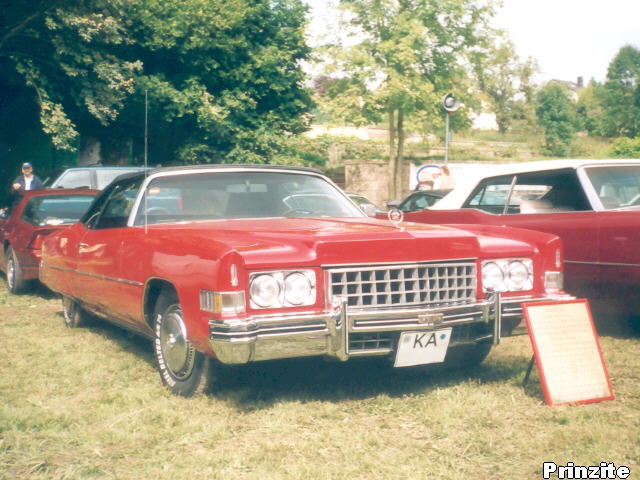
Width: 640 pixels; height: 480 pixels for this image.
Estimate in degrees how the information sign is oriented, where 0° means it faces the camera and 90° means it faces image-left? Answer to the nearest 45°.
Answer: approximately 0°

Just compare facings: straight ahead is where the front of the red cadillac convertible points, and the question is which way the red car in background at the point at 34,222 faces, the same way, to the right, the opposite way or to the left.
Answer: the opposite way

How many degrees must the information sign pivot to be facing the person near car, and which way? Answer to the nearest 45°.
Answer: approximately 135° to its right

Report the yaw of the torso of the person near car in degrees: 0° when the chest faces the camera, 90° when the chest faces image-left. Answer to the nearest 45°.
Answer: approximately 0°

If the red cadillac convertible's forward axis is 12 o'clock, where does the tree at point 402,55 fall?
The tree is roughly at 8 o'clock from the red cadillac convertible.

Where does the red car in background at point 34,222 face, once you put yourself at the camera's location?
facing away from the viewer and to the left of the viewer

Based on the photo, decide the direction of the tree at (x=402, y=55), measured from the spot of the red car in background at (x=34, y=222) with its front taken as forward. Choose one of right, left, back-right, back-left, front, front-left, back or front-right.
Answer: right

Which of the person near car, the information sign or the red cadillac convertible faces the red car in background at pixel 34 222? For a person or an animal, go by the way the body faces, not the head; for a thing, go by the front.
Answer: the person near car

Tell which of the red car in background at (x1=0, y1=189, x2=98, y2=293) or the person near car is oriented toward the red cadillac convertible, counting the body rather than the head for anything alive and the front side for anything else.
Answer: the person near car

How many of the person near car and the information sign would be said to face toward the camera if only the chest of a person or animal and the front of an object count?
2
